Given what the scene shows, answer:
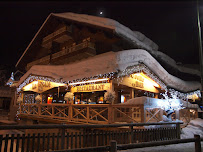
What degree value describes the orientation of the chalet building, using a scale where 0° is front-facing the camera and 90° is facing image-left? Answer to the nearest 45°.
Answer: approximately 45°
